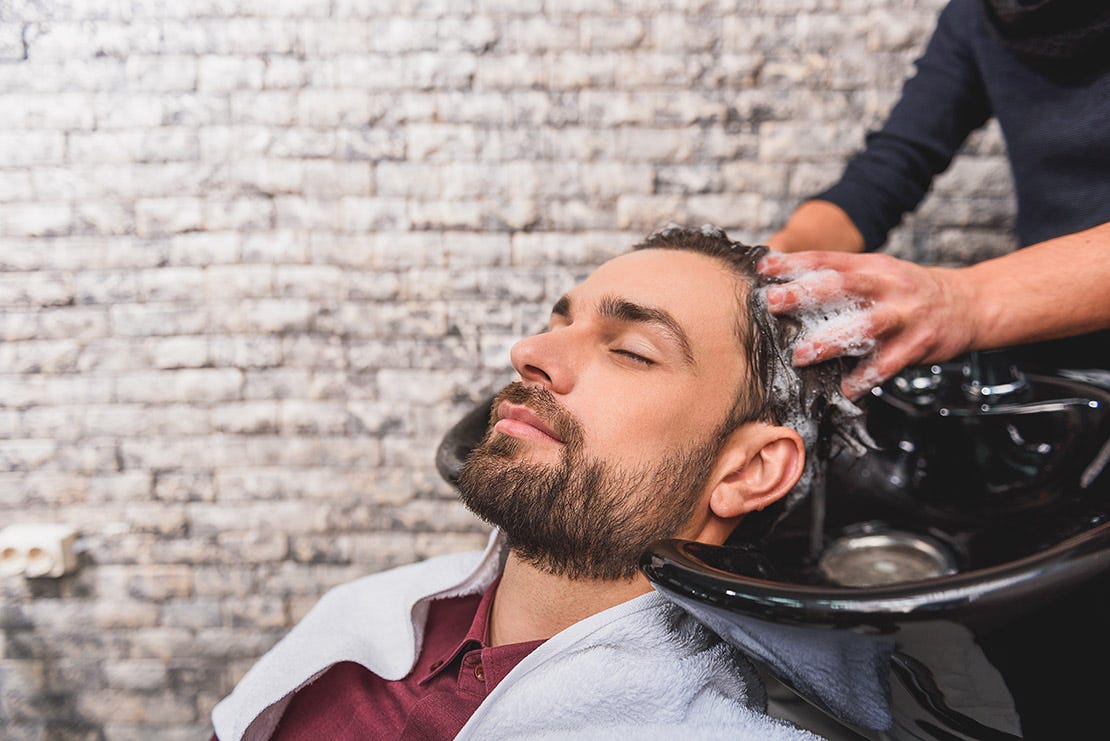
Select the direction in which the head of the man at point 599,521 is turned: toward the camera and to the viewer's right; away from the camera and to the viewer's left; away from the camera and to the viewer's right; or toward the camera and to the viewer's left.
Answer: toward the camera and to the viewer's left

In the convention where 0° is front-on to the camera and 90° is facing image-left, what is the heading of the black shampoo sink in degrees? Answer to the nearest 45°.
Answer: approximately 90°

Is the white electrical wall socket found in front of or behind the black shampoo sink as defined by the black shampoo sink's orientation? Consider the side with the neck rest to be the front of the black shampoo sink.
in front
